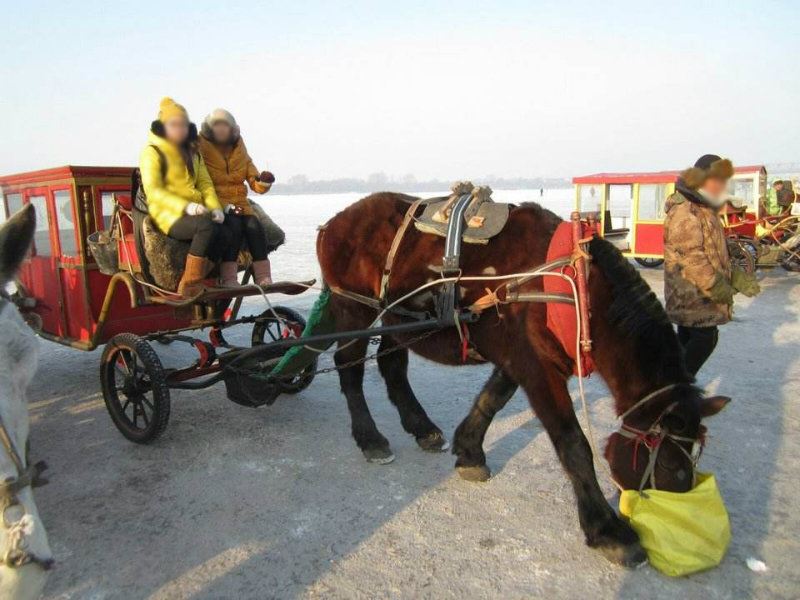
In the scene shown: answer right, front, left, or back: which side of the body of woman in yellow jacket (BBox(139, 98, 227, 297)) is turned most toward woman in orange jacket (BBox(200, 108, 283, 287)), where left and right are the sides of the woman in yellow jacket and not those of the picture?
left

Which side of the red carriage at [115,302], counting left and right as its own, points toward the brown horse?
front

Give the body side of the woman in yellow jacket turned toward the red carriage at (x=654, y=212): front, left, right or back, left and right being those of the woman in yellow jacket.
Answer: left

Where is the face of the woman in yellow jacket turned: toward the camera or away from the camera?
toward the camera

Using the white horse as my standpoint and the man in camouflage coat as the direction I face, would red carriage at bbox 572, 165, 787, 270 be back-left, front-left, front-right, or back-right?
front-left

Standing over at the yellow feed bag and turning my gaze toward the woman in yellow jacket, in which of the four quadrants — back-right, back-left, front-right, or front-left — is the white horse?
front-left

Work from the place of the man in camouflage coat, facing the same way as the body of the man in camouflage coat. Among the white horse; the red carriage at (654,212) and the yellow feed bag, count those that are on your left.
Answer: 1

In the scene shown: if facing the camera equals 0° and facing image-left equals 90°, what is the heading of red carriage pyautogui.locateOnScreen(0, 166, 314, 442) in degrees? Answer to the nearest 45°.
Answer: approximately 315°

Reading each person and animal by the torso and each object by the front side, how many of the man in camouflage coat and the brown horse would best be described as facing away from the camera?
0
